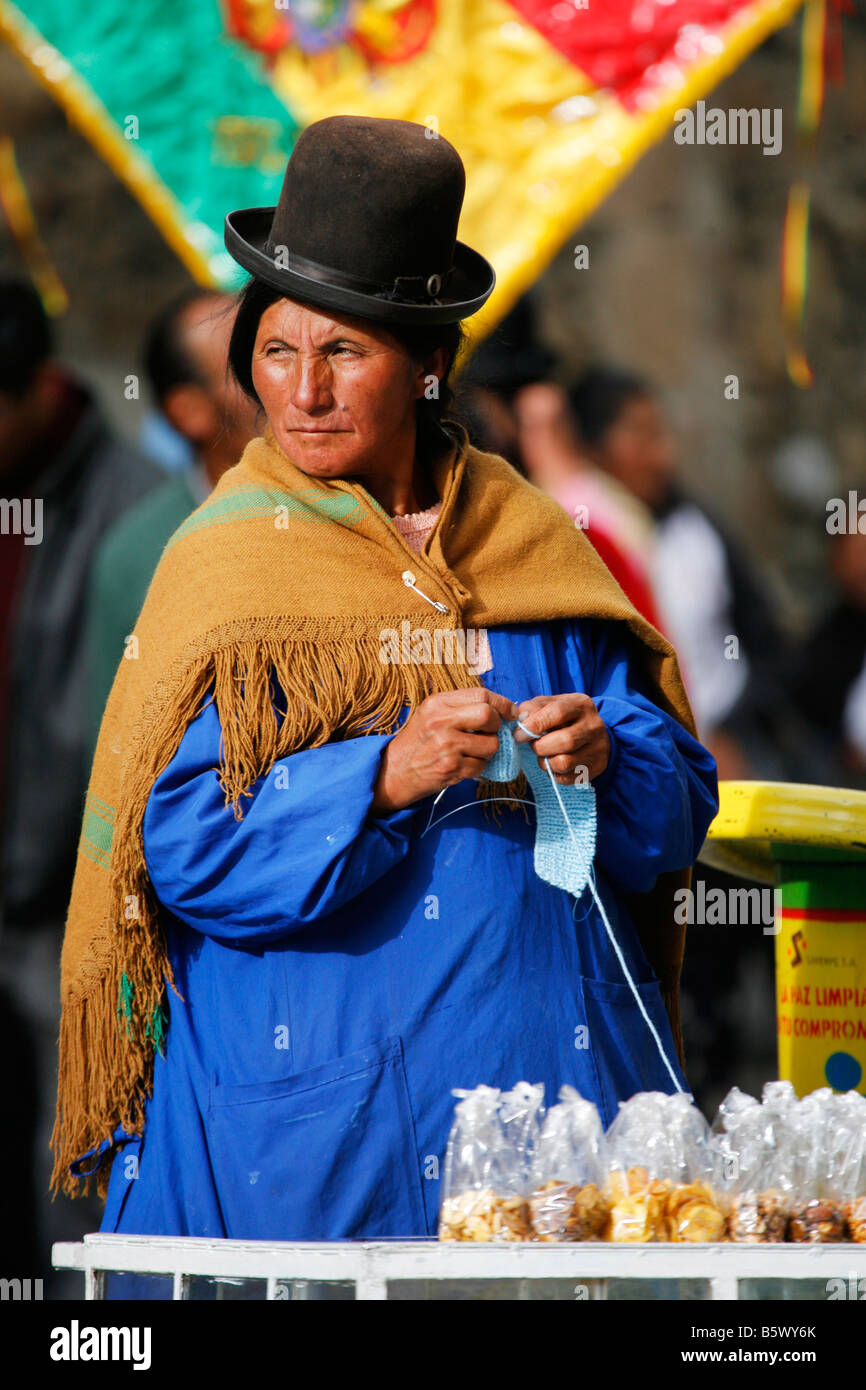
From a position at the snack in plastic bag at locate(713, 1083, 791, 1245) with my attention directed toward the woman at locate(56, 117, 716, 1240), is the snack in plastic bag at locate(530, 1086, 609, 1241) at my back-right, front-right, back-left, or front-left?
front-left

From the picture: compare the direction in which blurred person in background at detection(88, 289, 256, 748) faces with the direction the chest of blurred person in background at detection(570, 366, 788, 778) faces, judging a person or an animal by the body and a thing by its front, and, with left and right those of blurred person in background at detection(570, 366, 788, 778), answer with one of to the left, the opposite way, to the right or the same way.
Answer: to the left

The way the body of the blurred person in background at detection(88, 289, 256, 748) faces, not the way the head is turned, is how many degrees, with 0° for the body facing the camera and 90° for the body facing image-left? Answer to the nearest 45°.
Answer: approximately 225°

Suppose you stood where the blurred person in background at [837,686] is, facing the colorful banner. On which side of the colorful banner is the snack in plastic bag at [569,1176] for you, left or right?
left

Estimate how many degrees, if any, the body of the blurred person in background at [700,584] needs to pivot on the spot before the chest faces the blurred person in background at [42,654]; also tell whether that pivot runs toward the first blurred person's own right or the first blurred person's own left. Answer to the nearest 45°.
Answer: approximately 90° to the first blurred person's own right
